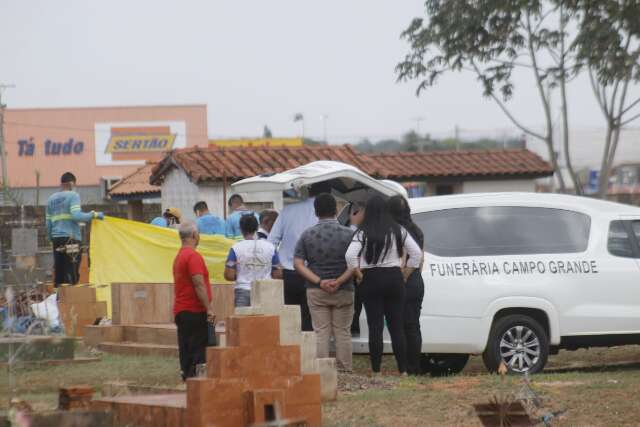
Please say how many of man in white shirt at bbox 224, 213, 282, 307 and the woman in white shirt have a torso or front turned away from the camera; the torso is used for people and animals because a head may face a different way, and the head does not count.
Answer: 2

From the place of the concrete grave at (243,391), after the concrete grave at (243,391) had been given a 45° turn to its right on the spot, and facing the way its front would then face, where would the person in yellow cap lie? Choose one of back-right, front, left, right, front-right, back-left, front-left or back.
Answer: back-right

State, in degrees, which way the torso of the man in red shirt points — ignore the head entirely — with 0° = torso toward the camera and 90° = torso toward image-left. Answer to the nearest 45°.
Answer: approximately 225°

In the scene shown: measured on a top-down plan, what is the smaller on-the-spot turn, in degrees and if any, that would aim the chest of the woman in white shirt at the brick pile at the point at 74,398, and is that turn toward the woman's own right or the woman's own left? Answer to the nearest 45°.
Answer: approximately 135° to the woman's own left

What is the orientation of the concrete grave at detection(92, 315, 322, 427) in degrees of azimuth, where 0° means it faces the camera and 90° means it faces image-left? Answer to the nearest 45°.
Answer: approximately 0°

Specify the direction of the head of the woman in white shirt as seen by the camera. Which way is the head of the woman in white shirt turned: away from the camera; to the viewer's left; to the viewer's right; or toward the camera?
away from the camera

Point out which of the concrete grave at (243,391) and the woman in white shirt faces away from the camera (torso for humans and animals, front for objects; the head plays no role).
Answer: the woman in white shirt

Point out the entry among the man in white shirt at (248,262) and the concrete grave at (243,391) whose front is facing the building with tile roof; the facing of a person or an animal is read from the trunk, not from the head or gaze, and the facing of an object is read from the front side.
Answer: the man in white shirt

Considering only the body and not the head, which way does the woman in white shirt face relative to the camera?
away from the camera

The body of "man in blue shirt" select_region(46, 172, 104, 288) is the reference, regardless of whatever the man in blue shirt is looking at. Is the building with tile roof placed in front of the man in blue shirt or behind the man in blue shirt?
in front

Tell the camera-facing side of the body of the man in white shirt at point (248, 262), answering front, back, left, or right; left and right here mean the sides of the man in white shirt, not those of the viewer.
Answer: back

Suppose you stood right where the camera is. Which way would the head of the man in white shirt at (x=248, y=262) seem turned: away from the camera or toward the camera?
away from the camera
